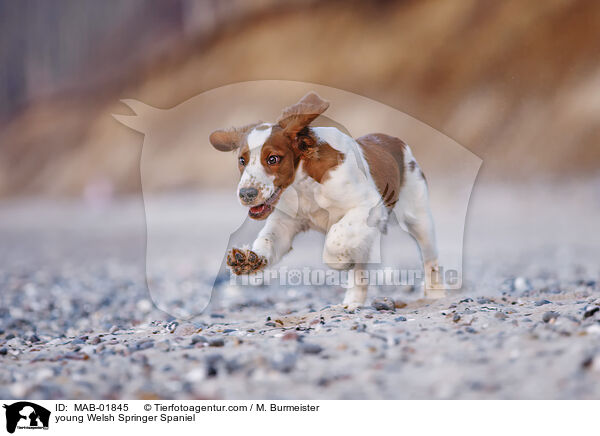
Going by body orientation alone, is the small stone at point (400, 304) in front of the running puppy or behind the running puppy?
behind

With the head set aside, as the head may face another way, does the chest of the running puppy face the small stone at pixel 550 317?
no

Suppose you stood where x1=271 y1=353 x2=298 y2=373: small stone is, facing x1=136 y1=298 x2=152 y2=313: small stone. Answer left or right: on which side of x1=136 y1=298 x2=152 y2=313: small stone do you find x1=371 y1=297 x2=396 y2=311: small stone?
right

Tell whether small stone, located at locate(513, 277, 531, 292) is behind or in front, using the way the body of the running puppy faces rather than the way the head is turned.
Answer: behind

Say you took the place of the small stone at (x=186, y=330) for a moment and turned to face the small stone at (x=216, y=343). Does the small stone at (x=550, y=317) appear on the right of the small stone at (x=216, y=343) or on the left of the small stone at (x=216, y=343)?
left

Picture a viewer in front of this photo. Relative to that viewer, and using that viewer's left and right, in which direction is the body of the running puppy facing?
facing the viewer and to the left of the viewer

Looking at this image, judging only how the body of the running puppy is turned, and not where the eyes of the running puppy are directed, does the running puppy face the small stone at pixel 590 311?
no
